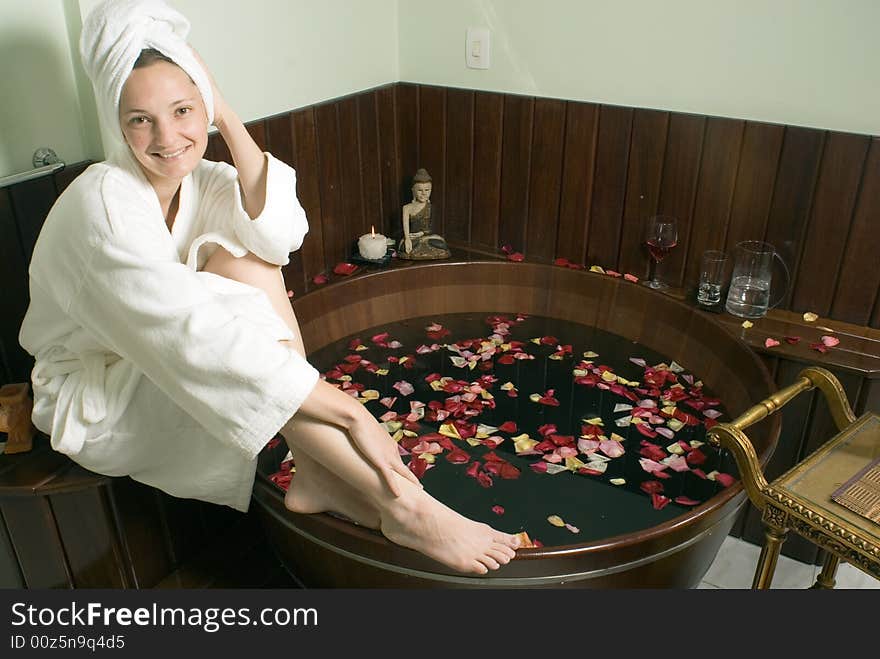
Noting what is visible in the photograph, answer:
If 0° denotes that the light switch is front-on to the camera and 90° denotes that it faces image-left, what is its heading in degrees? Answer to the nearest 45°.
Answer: approximately 45°

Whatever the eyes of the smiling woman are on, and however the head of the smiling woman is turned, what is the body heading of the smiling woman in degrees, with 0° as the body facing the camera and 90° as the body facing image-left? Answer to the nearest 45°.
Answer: approximately 315°
